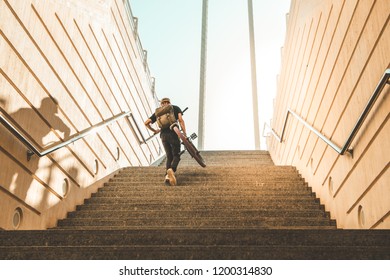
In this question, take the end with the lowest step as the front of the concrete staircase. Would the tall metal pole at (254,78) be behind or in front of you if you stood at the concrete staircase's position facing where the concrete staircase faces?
behind

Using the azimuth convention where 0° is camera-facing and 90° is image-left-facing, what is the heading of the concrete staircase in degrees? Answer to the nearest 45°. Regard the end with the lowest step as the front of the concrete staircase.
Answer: approximately 0°
